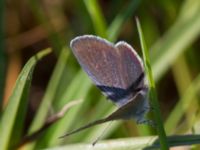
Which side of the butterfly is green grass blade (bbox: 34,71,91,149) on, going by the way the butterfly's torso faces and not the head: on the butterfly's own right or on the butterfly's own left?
on the butterfly's own right
